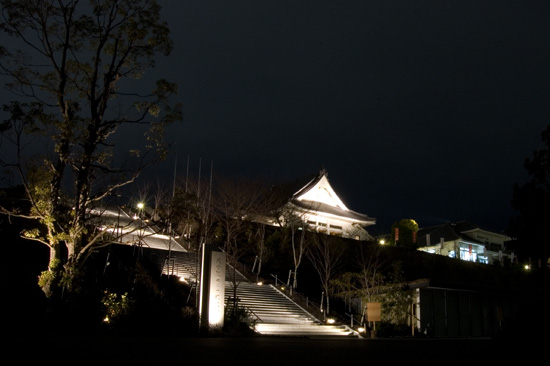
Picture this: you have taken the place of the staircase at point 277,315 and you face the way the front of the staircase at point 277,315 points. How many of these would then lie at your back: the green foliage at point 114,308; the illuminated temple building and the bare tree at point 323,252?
2

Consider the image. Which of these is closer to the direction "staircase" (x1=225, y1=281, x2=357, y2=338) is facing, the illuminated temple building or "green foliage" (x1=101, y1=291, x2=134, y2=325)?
the green foliage

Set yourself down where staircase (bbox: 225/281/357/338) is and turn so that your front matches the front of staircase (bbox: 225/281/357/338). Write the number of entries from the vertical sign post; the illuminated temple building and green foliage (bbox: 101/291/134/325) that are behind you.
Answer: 1

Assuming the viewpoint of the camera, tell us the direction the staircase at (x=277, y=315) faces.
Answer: facing the viewer

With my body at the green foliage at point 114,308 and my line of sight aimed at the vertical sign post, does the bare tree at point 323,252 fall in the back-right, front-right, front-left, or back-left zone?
front-left

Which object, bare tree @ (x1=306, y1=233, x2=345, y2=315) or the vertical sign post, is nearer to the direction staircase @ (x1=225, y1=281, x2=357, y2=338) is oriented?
the vertical sign post

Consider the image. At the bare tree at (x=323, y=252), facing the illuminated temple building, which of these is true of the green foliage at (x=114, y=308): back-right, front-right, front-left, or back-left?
back-left

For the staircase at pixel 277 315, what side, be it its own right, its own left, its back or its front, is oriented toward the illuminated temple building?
back
